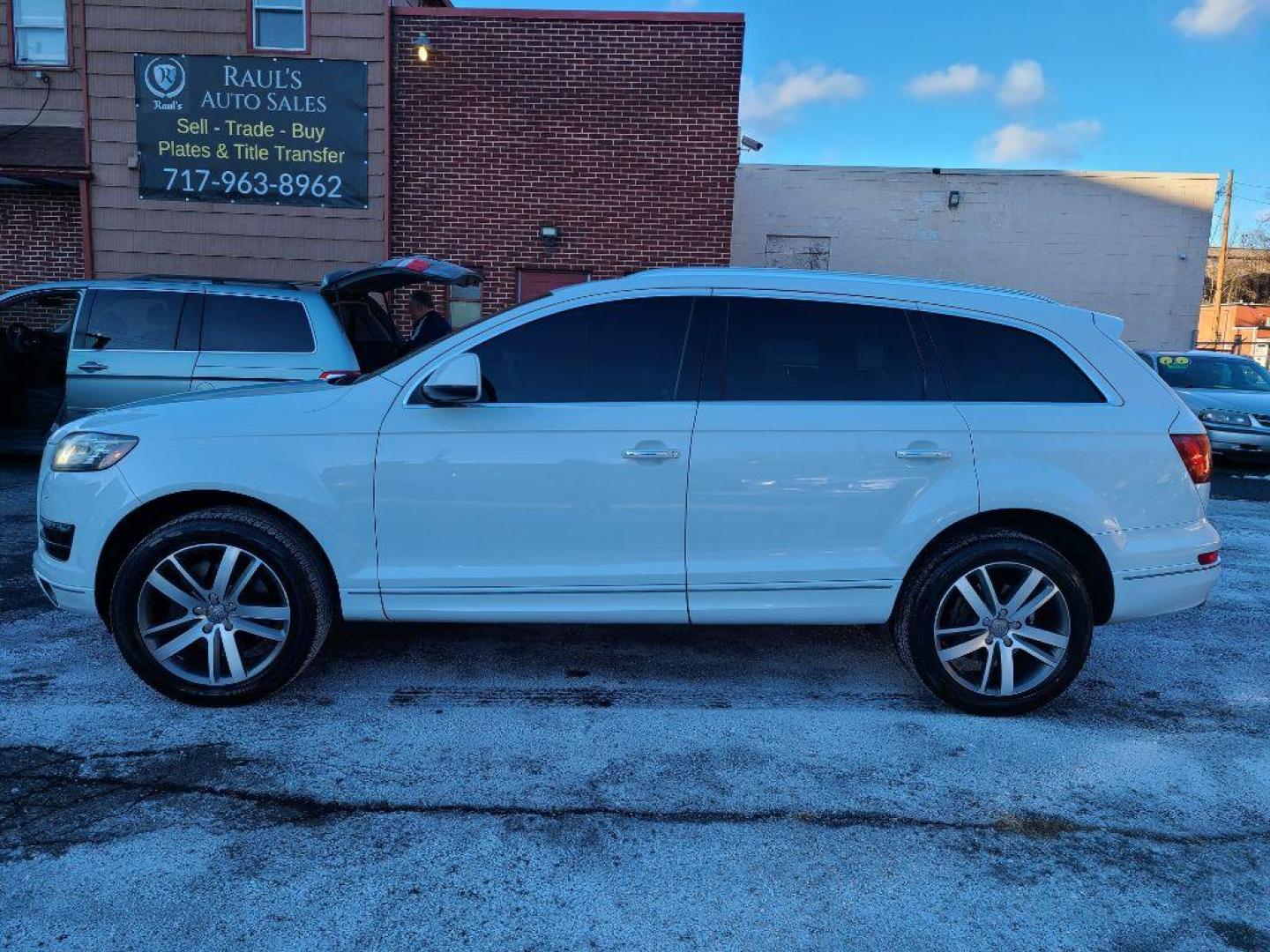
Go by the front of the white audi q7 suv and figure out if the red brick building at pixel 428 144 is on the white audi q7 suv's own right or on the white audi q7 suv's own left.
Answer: on the white audi q7 suv's own right

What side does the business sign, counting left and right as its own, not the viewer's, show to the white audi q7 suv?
front

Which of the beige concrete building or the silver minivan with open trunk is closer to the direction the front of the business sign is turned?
the silver minivan with open trunk

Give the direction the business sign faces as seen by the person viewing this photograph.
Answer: facing the viewer

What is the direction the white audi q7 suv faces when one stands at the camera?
facing to the left of the viewer

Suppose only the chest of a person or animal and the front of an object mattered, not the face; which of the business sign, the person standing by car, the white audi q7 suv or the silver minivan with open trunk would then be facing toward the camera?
the business sign

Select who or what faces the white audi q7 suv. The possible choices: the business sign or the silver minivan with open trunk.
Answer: the business sign

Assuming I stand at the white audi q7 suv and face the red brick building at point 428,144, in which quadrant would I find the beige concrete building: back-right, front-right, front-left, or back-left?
front-right

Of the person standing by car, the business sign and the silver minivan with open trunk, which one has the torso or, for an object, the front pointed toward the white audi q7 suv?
the business sign

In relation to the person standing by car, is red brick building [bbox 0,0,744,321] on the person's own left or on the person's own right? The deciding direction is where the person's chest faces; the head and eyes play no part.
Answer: on the person's own right

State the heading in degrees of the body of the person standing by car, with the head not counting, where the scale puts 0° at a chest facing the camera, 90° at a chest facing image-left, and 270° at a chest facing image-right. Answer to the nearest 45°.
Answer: approximately 90°

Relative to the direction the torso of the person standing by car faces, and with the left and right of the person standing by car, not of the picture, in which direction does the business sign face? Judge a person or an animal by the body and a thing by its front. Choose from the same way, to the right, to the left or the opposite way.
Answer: to the left

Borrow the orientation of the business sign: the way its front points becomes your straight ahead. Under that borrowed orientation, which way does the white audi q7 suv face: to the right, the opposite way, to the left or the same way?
to the right

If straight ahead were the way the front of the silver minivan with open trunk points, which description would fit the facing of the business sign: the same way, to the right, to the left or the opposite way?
to the left

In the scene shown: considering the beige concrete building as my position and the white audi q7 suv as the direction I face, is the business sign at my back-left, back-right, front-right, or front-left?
front-right

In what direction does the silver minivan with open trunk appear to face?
to the viewer's left
